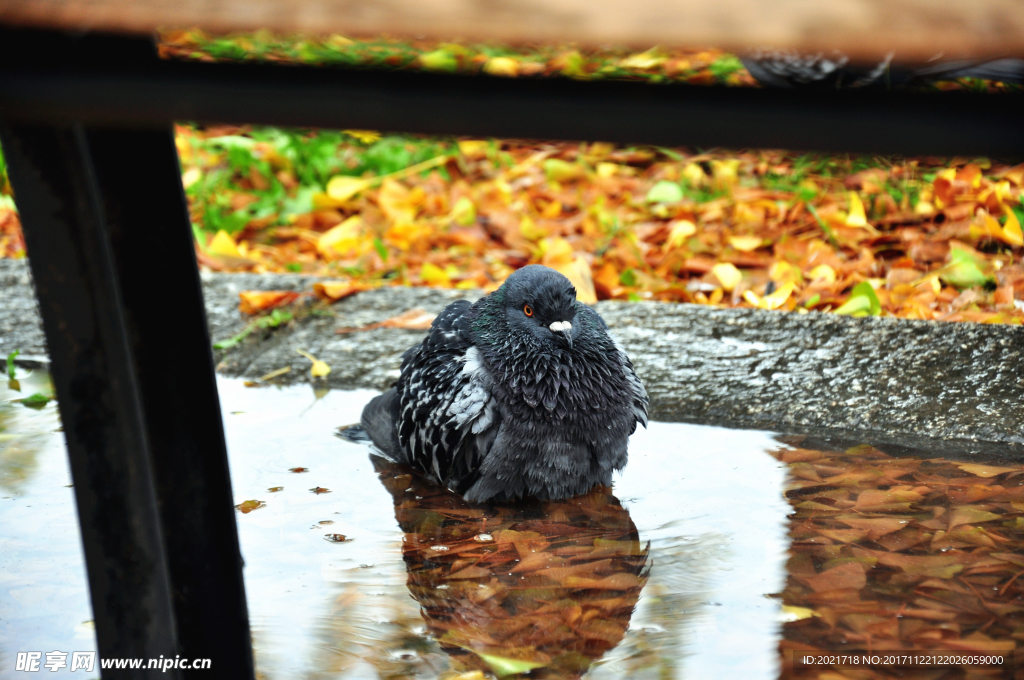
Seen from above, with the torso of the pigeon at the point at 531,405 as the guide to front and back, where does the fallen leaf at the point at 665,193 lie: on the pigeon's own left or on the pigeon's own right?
on the pigeon's own left

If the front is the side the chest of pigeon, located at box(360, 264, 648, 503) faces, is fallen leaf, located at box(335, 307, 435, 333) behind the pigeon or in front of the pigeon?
behind

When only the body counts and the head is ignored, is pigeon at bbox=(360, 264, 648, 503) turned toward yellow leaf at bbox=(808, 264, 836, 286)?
no

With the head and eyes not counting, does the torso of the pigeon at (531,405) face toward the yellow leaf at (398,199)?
no

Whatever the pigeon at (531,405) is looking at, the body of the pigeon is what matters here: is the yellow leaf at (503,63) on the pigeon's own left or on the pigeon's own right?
on the pigeon's own left

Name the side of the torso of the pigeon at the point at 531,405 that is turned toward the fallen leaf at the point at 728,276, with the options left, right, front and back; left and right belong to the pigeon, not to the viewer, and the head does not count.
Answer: left

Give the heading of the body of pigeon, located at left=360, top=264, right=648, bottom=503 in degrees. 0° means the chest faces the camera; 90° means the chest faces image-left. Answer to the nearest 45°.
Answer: approximately 315°

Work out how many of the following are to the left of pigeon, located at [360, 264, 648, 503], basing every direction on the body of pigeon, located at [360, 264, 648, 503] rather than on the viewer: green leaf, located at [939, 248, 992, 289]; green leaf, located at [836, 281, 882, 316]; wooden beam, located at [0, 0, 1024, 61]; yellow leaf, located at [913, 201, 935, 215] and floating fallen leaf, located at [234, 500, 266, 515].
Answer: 3

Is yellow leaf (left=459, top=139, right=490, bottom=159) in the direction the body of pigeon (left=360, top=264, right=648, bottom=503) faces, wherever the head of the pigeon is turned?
no

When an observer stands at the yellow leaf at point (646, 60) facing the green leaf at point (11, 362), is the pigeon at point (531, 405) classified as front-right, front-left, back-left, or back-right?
front-left

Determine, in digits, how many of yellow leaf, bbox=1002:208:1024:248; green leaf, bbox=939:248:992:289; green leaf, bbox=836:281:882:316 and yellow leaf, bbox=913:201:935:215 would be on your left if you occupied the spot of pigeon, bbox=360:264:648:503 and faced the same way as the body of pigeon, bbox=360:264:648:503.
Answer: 4

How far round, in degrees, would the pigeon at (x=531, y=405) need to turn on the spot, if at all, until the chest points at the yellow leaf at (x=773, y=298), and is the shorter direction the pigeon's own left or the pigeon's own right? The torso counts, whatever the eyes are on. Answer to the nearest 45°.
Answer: approximately 90° to the pigeon's own left

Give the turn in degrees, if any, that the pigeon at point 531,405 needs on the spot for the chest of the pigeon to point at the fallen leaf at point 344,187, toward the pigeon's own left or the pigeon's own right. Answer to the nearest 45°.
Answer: approximately 135° to the pigeon's own left

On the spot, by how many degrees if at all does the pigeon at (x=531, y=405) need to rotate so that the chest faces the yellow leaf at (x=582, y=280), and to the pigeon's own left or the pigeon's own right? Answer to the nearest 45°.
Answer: approximately 135° to the pigeon's own left

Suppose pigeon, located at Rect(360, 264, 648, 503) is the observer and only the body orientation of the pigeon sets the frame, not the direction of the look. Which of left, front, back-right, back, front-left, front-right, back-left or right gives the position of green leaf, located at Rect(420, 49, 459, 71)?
back-left

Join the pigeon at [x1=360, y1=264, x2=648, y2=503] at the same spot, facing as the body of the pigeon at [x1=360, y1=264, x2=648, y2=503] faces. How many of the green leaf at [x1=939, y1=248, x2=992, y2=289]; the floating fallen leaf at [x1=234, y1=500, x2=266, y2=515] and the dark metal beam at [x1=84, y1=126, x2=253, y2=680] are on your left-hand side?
1

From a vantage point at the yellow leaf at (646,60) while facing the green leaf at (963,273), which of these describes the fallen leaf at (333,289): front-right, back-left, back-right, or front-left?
front-right
